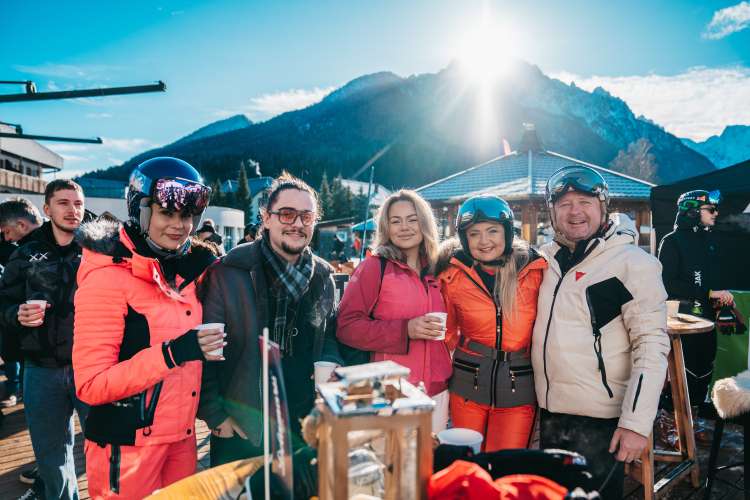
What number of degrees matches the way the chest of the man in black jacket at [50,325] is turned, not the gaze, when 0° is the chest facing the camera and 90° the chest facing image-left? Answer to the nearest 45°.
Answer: approximately 315°

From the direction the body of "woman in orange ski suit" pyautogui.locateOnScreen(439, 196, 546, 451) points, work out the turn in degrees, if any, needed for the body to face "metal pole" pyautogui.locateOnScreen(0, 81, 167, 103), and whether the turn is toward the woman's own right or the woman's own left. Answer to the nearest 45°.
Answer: approximately 135° to the woman's own right

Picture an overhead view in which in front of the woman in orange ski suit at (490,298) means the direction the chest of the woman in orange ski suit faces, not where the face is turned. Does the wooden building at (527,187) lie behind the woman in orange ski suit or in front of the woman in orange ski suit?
behind

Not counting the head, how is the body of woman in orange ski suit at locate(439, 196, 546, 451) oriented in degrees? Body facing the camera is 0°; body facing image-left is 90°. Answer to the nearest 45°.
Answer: approximately 0°

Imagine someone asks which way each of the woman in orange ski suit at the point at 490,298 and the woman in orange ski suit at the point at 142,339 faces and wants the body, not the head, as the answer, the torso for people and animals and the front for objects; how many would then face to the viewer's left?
0

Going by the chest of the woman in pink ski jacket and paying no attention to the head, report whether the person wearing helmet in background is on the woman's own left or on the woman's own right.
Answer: on the woman's own left

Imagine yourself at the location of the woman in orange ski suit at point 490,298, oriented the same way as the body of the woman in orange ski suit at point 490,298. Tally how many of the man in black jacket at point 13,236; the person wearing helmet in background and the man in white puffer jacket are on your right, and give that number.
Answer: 1

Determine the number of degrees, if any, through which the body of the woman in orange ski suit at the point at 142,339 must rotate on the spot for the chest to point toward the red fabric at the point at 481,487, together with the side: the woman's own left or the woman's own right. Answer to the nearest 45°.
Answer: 0° — they already face it

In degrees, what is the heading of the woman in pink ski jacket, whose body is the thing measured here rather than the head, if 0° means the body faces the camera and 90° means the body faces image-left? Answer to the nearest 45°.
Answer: approximately 315°
